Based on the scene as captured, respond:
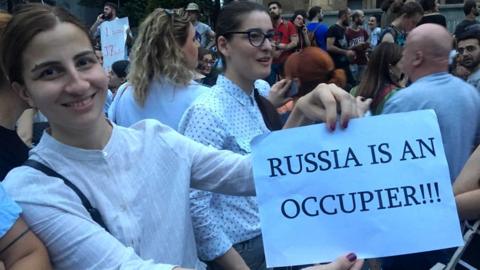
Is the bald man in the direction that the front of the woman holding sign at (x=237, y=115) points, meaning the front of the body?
no

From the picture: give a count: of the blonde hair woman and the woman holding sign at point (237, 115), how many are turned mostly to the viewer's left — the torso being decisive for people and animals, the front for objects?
0

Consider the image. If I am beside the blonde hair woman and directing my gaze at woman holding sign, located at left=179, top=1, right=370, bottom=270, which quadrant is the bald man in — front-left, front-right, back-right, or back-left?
front-left

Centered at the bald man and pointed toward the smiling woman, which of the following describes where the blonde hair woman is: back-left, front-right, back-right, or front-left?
front-right

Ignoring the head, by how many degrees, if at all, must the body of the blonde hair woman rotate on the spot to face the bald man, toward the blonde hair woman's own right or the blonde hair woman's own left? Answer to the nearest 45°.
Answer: approximately 45° to the blonde hair woman's own right

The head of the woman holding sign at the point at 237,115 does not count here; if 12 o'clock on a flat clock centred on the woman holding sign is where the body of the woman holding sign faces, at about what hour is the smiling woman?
The smiling woman is roughly at 2 o'clock from the woman holding sign.

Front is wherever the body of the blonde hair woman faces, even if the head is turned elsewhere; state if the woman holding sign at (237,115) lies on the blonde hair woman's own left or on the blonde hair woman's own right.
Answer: on the blonde hair woman's own right

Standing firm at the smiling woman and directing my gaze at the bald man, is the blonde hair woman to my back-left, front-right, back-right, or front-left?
front-left

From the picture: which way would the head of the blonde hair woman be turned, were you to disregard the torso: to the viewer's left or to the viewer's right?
to the viewer's right

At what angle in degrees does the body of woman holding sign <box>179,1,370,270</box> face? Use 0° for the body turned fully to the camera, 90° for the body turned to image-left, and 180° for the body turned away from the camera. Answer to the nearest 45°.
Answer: approximately 315°

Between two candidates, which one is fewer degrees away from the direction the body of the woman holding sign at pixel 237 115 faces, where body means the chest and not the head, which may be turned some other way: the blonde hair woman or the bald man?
the bald man

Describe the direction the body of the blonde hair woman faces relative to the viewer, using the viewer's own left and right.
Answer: facing away from the viewer and to the right of the viewer

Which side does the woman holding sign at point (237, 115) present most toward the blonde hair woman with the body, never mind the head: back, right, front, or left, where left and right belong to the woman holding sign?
back

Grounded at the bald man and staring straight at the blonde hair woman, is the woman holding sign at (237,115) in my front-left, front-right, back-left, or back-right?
front-left
